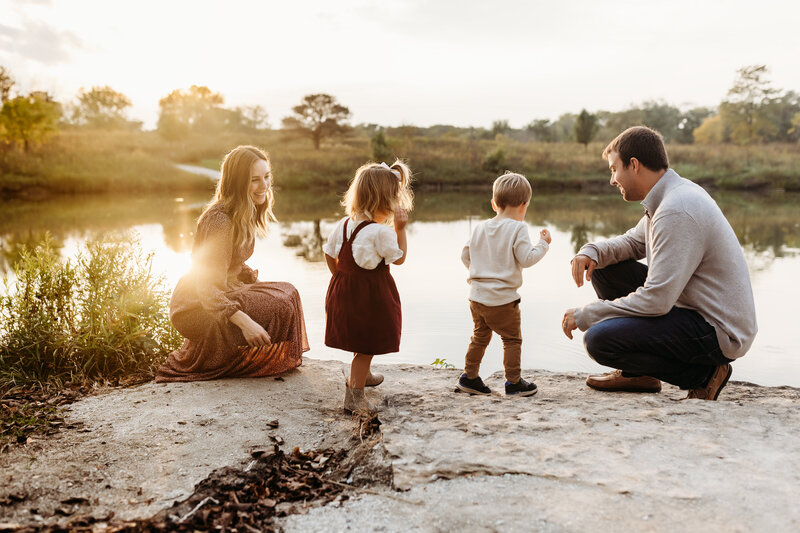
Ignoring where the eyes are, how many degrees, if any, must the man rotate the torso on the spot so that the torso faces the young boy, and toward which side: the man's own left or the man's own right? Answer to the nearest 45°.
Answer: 0° — they already face them

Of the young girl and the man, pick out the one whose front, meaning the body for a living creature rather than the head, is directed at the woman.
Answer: the man

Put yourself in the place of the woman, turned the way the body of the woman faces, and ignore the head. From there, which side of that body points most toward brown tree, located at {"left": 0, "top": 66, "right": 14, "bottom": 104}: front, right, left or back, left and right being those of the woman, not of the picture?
left

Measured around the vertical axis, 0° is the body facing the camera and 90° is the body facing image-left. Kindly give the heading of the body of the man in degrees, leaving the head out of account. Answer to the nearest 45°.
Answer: approximately 90°

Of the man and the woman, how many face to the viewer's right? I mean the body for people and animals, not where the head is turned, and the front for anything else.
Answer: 1

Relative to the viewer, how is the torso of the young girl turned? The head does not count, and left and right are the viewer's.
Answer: facing away from the viewer and to the right of the viewer

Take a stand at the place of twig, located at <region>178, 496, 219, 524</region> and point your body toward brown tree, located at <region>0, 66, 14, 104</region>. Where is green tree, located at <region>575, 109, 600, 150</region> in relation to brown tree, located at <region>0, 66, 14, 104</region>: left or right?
right

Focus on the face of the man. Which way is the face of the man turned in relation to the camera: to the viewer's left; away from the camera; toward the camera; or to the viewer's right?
to the viewer's left

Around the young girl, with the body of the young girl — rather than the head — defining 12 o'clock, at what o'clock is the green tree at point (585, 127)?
The green tree is roughly at 11 o'clock from the young girl.

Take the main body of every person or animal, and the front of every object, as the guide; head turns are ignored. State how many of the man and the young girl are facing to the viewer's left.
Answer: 1

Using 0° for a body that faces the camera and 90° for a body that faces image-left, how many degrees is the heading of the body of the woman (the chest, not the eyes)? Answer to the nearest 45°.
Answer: approximately 270°
